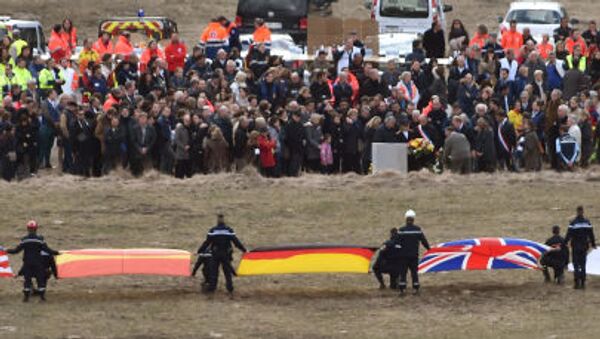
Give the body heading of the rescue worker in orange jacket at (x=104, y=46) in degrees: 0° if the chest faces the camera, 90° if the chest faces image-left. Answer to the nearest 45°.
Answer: approximately 0°

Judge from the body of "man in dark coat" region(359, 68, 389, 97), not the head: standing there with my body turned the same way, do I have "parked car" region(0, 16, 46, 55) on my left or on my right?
on my right

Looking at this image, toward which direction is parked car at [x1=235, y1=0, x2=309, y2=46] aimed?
away from the camera

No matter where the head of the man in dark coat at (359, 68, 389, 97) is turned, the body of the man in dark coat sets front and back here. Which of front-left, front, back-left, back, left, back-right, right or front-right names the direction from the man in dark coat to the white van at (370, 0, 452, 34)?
back

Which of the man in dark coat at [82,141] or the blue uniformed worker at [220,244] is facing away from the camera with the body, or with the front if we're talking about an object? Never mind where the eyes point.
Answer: the blue uniformed worker

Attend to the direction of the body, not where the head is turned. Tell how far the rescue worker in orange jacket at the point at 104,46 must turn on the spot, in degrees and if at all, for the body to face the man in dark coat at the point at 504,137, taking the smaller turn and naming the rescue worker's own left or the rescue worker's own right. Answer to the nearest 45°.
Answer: approximately 45° to the rescue worker's own left

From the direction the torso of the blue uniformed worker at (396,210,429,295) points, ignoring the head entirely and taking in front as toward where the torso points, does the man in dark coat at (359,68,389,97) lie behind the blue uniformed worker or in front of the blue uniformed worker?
in front
